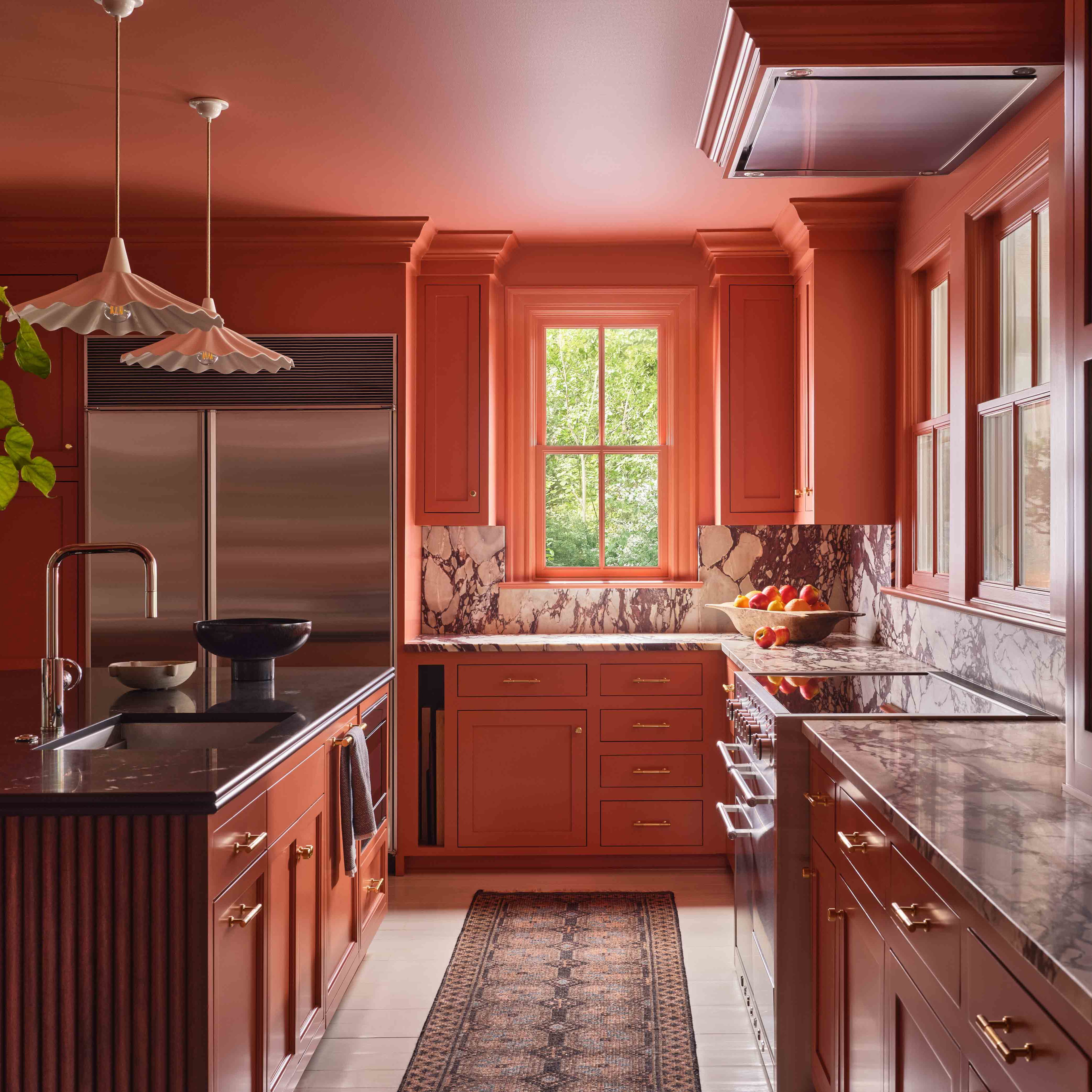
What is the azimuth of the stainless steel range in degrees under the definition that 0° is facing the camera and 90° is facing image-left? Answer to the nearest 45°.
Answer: approximately 90°

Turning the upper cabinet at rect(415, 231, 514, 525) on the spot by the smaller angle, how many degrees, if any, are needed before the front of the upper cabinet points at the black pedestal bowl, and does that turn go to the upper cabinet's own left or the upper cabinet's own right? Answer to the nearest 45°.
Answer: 0° — it already faces it

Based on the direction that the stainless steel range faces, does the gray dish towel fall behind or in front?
in front

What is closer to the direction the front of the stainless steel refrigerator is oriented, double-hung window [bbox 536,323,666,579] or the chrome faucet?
the chrome faucet

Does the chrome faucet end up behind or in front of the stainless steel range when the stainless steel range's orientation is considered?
in front

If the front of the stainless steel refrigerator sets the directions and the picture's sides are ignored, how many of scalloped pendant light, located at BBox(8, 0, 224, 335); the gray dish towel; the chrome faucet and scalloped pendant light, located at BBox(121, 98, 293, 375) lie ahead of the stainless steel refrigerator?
4

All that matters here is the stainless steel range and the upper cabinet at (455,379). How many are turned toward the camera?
1

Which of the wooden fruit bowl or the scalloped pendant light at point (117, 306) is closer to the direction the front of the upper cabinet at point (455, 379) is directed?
the scalloped pendant light

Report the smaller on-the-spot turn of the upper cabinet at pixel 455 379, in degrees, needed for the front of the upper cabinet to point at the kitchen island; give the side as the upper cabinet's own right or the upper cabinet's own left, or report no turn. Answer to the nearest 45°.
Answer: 0° — it already faces it

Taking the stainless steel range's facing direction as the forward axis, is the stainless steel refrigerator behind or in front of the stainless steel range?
in front

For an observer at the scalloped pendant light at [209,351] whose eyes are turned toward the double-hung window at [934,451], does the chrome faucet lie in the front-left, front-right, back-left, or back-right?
back-right

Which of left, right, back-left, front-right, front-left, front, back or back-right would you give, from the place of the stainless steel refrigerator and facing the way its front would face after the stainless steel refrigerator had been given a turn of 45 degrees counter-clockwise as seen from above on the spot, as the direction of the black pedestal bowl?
front-right

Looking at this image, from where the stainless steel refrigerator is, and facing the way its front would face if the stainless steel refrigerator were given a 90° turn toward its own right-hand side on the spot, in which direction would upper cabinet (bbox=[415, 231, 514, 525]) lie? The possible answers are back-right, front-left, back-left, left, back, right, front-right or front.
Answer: back
